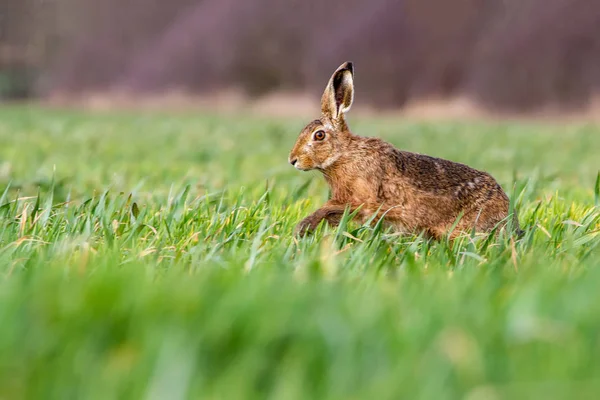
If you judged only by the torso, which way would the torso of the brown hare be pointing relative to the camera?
to the viewer's left
